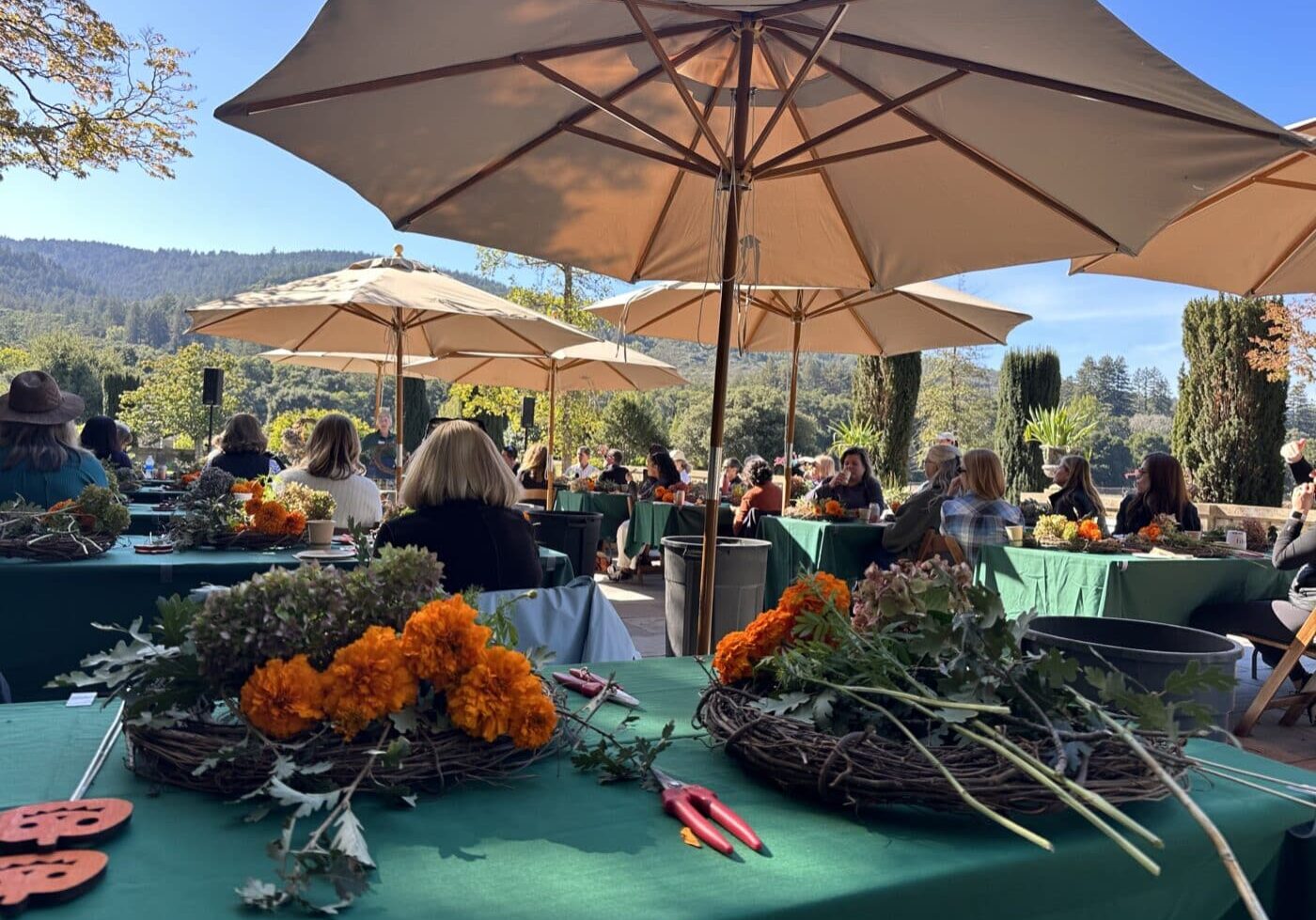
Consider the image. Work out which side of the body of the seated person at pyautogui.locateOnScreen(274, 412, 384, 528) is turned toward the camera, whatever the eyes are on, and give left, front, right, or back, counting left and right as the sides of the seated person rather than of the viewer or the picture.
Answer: back

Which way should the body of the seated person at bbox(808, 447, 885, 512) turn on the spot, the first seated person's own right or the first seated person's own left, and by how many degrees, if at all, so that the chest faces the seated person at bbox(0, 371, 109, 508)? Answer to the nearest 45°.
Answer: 0° — they already face them

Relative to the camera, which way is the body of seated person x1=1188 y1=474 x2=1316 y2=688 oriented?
to the viewer's left

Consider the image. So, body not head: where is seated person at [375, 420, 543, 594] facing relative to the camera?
away from the camera

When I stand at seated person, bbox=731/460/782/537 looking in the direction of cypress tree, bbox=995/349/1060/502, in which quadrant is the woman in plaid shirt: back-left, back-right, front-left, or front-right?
back-right

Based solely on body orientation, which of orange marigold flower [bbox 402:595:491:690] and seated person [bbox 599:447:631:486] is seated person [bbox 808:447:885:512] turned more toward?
the orange marigold flower

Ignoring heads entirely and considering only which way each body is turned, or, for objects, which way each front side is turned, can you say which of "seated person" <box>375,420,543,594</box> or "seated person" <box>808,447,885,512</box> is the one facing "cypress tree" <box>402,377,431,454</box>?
"seated person" <box>375,420,543,594</box>

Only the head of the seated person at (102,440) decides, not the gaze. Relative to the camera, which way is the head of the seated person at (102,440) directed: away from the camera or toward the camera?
away from the camera

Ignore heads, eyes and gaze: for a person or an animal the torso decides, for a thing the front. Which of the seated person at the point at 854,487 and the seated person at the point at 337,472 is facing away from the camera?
the seated person at the point at 337,472

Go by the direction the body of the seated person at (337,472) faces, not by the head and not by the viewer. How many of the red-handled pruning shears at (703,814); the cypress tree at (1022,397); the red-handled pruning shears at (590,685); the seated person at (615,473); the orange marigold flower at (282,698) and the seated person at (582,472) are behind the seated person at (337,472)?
3

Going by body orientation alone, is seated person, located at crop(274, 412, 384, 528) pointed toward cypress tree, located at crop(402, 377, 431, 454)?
yes

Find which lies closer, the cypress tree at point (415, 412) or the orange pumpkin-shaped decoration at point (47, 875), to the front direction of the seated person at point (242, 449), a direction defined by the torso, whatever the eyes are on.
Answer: the cypress tree

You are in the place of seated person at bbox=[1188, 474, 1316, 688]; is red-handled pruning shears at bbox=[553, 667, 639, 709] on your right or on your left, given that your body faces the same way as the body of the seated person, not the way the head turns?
on your left

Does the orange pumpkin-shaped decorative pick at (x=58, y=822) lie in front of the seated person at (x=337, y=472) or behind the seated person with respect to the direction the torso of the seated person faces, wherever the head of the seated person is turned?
behind

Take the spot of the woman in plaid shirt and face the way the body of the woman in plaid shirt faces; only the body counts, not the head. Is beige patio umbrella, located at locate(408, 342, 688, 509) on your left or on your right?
on your left

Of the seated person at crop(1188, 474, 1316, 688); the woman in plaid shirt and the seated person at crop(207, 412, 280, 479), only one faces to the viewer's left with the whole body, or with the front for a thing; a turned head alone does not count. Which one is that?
the seated person at crop(1188, 474, 1316, 688)

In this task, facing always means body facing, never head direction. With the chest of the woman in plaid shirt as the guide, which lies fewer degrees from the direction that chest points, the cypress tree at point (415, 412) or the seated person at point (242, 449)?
the cypress tree
